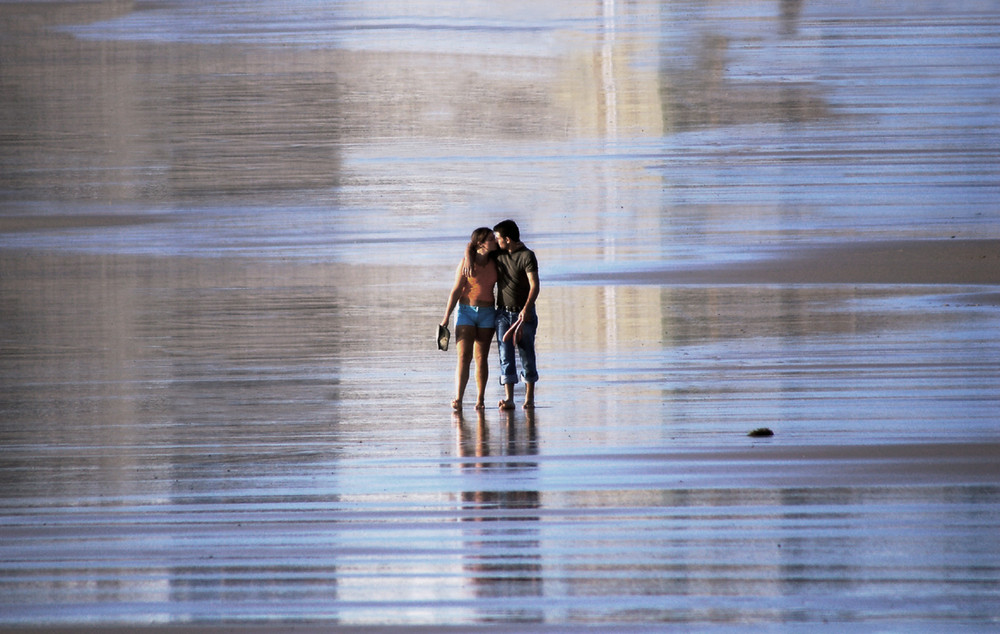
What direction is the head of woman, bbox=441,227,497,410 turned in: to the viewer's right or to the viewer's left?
to the viewer's right

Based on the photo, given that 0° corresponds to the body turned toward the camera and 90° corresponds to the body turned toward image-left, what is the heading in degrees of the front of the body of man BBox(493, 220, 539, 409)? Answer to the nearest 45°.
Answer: approximately 45°
